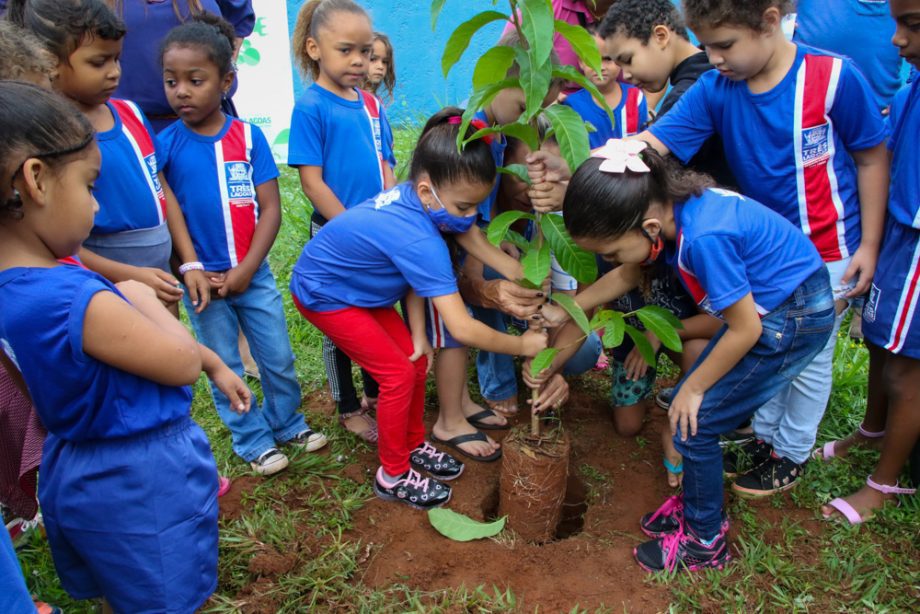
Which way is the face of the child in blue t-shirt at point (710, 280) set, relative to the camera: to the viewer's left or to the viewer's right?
to the viewer's left

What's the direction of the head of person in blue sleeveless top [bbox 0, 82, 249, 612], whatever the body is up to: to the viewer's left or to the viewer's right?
to the viewer's right

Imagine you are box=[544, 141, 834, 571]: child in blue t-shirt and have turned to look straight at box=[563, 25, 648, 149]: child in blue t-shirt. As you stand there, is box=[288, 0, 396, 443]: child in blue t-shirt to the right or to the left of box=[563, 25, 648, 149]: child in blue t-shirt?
left

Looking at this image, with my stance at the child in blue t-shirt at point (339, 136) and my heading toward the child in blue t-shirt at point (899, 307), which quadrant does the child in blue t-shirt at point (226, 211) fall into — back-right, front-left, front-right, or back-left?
back-right

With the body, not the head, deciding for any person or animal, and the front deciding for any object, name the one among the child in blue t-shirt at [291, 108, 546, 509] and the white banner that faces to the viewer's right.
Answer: the child in blue t-shirt

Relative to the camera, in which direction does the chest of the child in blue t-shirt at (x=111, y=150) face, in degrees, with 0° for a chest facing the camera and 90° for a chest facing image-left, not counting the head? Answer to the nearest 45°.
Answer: approximately 315°

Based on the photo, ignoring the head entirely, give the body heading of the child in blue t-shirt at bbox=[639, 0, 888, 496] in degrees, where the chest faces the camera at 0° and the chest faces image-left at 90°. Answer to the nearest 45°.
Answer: approximately 45°

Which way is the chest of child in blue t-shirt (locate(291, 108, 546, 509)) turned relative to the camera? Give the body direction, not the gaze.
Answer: to the viewer's right

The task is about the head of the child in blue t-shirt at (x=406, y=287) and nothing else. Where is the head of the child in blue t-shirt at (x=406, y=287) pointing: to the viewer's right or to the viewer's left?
to the viewer's right

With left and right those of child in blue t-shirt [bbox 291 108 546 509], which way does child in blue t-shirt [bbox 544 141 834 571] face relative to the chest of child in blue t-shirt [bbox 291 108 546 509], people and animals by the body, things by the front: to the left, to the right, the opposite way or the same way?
the opposite way

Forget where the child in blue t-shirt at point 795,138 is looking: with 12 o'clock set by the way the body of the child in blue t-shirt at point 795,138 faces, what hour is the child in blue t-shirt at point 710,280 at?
the child in blue t-shirt at point 710,280 is roughly at 11 o'clock from the child in blue t-shirt at point 795,138.

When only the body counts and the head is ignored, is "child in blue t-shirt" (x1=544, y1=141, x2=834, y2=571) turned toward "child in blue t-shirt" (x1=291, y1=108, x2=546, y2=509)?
yes

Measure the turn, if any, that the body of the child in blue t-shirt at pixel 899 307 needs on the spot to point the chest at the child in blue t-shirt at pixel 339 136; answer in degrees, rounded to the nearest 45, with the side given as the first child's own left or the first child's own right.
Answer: approximately 45° to the first child's own right

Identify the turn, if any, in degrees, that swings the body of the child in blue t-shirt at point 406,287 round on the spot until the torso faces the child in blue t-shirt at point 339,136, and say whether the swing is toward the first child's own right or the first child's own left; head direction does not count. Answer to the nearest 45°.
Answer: approximately 90° to the first child's own left

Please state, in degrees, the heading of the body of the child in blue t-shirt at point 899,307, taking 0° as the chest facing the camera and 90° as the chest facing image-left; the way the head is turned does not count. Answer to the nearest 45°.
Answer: approximately 45°
